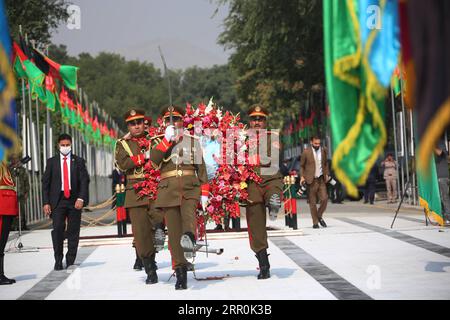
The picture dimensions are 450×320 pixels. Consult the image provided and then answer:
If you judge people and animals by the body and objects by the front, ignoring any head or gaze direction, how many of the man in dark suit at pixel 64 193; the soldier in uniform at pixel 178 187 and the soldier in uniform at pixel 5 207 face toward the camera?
2

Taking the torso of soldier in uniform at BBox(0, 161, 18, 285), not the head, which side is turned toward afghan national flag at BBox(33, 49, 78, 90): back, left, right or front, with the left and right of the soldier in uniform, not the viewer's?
left

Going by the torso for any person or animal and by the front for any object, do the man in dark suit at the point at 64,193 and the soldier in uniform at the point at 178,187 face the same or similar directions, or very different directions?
same or similar directions

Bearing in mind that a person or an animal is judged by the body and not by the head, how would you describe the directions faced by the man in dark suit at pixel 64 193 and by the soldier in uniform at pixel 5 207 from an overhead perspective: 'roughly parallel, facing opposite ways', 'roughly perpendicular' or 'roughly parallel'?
roughly perpendicular

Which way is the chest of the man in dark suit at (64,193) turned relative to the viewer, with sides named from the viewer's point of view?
facing the viewer

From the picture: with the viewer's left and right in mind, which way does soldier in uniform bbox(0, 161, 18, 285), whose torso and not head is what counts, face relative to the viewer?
facing to the right of the viewer

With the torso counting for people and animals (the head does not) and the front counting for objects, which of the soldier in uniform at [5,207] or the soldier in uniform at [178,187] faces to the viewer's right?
the soldier in uniform at [5,207]

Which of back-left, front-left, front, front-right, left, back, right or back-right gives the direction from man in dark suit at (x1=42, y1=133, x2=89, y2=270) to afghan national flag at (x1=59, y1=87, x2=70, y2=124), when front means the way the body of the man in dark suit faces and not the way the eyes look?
back
